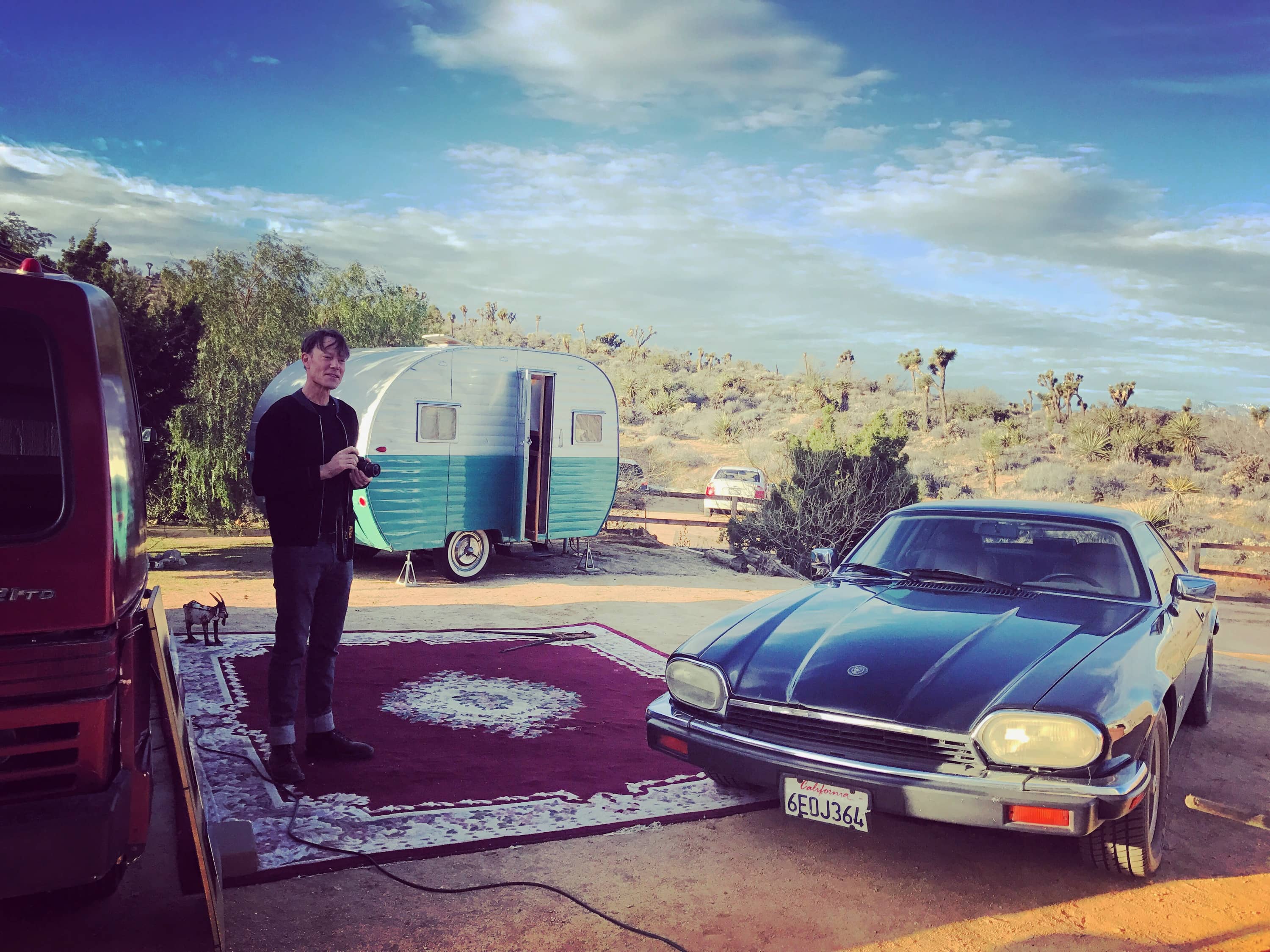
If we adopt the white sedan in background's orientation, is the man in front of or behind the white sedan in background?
behind

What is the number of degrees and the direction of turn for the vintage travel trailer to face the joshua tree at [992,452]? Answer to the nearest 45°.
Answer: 0° — it already faces it

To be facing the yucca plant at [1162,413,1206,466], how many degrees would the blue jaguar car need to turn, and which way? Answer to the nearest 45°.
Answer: approximately 135° to its right

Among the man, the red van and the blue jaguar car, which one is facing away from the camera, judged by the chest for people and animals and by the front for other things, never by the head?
the red van

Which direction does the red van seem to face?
away from the camera

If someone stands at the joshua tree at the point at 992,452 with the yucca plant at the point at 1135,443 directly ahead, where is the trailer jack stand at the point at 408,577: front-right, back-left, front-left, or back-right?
back-right

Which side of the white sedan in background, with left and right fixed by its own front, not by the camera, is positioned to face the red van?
back

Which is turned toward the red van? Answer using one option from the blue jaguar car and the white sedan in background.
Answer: the blue jaguar car

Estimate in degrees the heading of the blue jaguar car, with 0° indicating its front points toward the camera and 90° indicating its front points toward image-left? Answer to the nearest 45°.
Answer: approximately 45°

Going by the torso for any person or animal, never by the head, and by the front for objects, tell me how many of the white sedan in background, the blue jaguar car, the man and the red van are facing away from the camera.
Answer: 2

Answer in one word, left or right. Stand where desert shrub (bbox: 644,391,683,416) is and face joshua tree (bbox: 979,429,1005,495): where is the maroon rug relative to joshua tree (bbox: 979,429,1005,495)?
right

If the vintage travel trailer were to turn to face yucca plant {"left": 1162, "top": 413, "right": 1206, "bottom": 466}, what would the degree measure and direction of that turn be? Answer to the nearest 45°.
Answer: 0° — it already faces it
